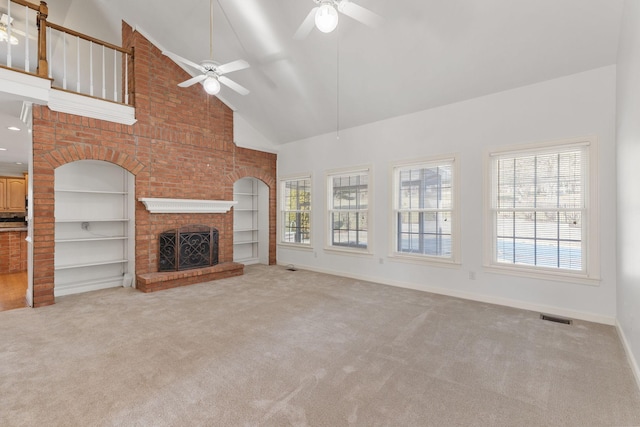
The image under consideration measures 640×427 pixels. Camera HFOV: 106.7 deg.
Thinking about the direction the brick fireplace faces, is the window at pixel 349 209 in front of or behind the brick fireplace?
in front

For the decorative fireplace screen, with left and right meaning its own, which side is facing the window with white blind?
front

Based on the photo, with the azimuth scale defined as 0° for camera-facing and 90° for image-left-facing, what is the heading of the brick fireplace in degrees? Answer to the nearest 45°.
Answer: approximately 315°

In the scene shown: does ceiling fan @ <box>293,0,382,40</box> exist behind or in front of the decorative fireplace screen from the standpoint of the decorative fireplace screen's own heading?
in front

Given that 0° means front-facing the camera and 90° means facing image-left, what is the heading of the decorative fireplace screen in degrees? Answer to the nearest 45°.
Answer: approximately 315°
